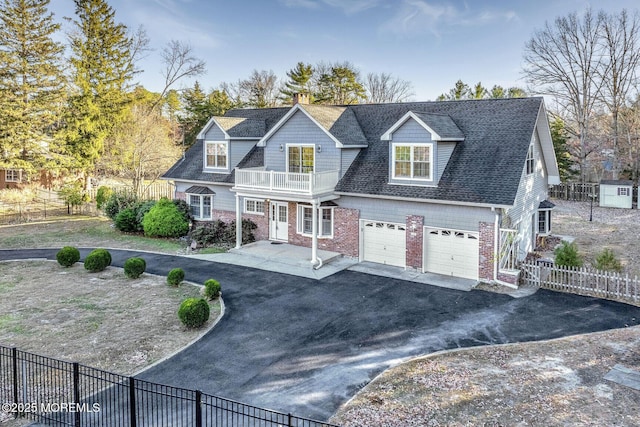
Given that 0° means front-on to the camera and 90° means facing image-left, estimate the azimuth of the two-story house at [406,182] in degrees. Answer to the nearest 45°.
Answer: approximately 45°

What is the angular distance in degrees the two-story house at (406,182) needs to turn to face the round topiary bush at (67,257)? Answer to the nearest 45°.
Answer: approximately 45° to its right

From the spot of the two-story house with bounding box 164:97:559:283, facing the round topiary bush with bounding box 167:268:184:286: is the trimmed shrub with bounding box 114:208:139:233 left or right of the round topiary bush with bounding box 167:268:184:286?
right

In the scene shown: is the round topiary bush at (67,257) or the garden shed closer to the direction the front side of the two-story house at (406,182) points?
the round topiary bush

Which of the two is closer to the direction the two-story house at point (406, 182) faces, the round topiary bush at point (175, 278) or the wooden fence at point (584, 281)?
the round topiary bush

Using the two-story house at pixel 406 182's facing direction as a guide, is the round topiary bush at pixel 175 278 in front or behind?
in front

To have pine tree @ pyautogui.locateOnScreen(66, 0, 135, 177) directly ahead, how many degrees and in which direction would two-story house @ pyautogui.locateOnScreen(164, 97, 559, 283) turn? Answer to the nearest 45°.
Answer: approximately 90° to its right

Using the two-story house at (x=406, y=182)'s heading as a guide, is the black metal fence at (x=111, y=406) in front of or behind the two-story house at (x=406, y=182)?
in front

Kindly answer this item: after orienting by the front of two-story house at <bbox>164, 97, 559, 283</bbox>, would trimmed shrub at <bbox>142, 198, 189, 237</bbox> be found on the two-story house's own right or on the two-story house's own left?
on the two-story house's own right

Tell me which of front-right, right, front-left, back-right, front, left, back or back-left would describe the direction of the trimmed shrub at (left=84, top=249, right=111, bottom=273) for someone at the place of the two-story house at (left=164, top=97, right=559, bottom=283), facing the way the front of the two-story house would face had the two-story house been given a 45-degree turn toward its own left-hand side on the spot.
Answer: right

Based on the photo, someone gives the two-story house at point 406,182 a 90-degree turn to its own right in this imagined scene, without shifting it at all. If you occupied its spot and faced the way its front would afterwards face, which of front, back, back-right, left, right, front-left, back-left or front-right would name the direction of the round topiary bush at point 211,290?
left
